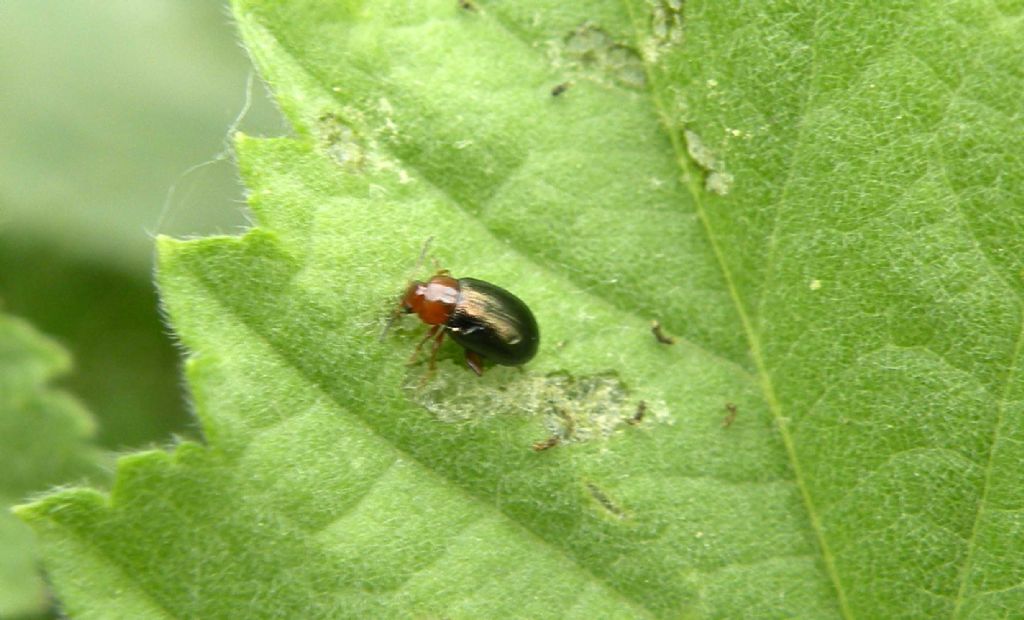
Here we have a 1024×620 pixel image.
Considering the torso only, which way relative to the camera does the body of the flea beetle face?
to the viewer's left

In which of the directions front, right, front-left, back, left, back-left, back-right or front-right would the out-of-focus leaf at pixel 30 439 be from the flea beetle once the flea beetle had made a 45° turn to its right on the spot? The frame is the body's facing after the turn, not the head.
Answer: front
